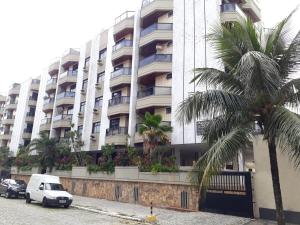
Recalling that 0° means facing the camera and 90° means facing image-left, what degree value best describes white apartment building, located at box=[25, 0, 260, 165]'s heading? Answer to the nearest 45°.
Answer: approximately 45°
